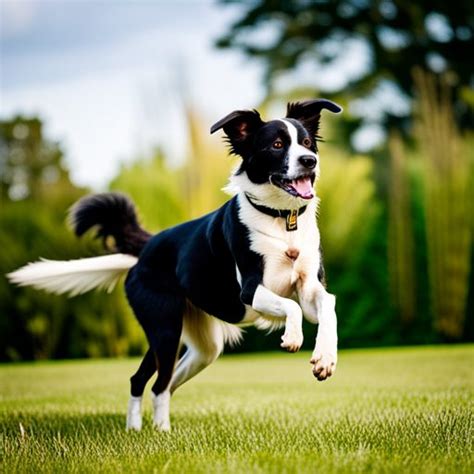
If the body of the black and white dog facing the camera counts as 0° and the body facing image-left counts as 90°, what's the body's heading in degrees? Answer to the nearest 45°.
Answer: approximately 315°

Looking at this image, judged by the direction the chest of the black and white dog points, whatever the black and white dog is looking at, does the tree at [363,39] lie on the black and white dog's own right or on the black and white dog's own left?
on the black and white dog's own left

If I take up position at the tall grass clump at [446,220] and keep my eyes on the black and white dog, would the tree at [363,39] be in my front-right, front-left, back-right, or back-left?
back-right

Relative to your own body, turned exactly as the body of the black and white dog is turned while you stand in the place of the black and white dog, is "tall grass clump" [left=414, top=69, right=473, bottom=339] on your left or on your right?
on your left
